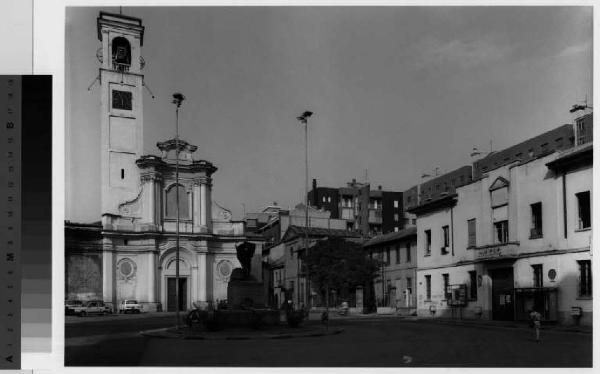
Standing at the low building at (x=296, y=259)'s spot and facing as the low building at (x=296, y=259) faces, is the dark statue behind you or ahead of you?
ahead

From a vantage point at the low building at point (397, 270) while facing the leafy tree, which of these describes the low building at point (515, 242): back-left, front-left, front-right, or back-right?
back-left

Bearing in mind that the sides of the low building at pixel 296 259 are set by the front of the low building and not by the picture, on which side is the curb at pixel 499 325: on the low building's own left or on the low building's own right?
on the low building's own left

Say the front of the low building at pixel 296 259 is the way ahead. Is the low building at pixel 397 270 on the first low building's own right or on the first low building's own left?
on the first low building's own left

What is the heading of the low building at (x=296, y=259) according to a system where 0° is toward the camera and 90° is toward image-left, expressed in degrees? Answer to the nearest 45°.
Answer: approximately 45°

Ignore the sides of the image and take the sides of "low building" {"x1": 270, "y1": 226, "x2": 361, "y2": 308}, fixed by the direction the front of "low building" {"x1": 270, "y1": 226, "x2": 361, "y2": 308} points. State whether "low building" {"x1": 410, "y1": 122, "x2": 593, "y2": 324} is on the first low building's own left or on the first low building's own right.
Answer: on the first low building's own left

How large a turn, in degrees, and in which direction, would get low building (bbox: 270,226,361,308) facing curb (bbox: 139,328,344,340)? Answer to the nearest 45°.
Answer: approximately 45° to its left

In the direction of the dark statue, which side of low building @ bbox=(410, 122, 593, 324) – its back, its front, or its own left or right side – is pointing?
front

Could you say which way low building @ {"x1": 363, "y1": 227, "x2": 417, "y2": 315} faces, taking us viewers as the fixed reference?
facing the viewer and to the left of the viewer

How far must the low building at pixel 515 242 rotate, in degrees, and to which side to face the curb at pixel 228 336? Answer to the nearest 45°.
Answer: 0° — it already faces it

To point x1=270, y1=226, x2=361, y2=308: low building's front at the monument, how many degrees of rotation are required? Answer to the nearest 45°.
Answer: approximately 45° to its left
